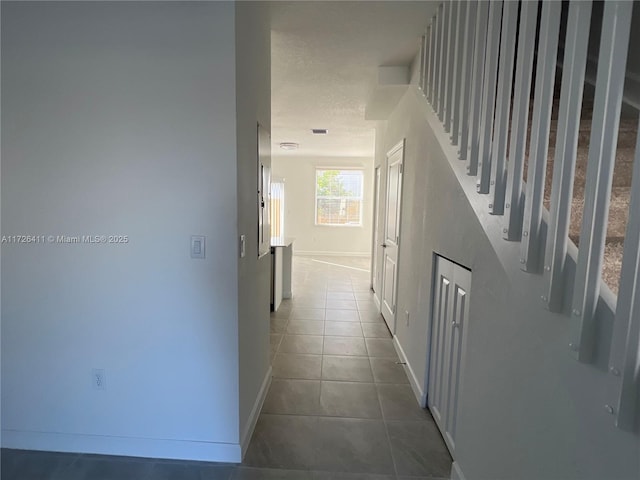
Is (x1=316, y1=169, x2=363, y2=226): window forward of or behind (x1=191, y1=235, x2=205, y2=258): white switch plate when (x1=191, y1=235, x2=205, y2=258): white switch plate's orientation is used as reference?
behind

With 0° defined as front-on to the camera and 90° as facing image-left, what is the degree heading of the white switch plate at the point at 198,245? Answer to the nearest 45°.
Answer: approximately 0°
